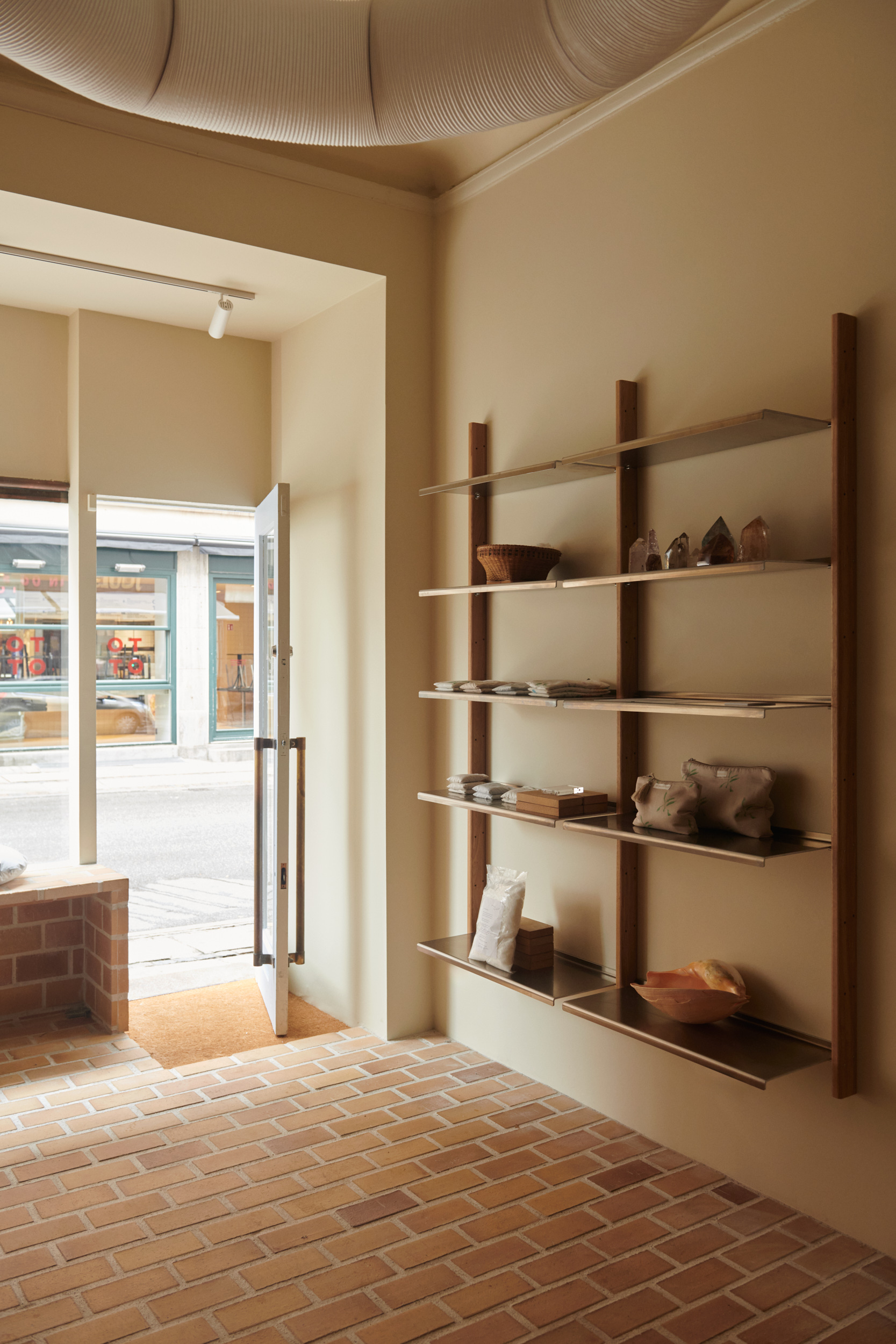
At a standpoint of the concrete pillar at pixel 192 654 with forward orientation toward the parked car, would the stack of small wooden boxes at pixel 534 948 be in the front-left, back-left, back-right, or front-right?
front-left

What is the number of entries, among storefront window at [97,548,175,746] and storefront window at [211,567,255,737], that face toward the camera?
2

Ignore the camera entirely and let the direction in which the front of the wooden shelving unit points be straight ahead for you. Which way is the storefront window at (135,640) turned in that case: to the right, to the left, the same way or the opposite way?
to the left

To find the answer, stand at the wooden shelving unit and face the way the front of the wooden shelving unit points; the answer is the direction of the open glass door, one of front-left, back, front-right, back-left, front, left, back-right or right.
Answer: right

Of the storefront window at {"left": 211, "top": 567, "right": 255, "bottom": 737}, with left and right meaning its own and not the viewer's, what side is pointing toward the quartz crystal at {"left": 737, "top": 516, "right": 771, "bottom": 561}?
front

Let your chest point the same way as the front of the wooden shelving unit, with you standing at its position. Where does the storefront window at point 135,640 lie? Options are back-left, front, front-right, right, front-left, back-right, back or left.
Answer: right

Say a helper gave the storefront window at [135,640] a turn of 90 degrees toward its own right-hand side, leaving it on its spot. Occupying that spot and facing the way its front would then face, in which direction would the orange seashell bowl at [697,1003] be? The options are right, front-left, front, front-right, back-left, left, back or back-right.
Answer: left

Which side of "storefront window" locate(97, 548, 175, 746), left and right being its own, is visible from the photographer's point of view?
front

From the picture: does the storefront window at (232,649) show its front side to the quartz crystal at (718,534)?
yes

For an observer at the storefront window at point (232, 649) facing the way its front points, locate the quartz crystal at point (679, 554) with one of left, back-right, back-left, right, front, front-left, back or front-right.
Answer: front

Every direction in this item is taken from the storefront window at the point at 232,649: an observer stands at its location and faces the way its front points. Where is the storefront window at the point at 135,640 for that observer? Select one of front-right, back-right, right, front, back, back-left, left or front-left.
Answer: front-right

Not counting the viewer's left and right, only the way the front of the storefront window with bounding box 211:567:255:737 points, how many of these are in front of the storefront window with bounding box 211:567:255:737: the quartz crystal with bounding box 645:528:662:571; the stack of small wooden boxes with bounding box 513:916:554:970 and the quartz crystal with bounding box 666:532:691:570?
3

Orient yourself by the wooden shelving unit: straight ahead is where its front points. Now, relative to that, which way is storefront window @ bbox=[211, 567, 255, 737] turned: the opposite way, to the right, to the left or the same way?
to the left

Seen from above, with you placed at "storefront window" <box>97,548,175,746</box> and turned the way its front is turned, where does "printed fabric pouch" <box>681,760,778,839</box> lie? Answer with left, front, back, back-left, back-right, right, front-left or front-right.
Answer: front

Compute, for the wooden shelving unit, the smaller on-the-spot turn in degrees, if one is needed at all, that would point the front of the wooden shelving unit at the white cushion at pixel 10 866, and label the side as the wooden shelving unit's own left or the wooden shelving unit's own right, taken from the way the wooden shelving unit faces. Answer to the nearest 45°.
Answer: approximately 45° to the wooden shelving unit's own right

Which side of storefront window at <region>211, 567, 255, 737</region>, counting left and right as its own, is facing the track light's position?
front

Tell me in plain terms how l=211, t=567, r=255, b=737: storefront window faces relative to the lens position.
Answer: facing the viewer
